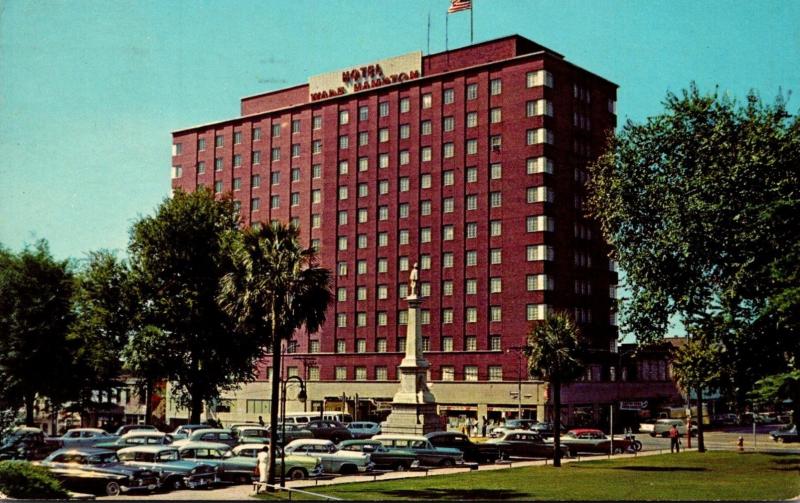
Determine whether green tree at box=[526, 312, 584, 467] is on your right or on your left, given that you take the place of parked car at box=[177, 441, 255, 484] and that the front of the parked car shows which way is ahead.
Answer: on your left

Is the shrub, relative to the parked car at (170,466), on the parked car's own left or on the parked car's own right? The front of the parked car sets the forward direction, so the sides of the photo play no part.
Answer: on the parked car's own right

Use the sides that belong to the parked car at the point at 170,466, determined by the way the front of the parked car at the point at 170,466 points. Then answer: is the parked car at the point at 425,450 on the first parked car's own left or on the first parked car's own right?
on the first parked car's own left

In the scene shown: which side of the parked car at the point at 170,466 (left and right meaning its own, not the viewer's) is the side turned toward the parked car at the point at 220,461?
left

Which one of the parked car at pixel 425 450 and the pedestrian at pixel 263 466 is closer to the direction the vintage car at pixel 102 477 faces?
the pedestrian

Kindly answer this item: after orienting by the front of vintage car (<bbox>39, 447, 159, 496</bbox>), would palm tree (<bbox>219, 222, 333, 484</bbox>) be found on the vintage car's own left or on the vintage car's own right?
on the vintage car's own left
